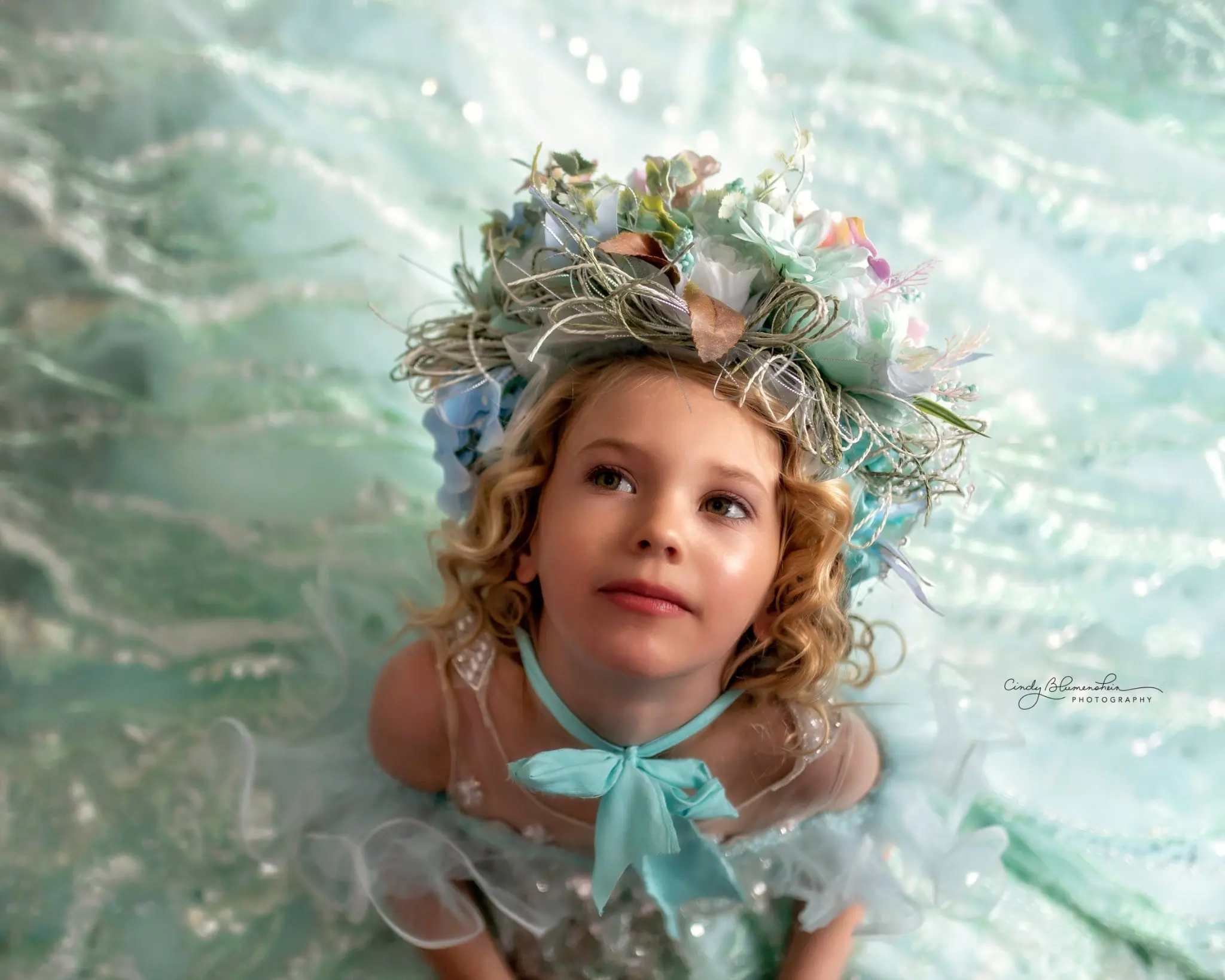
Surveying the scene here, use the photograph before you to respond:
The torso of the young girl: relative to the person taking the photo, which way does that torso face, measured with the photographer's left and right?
facing the viewer
